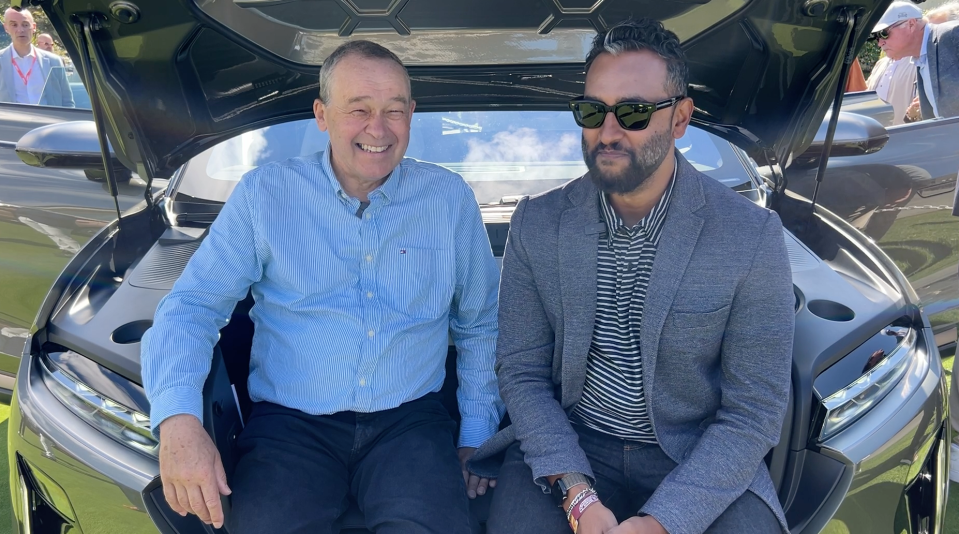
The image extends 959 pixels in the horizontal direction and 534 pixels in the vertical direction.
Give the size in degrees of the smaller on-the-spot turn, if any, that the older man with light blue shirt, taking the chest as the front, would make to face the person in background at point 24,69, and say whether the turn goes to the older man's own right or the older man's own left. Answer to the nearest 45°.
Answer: approximately 135° to the older man's own right

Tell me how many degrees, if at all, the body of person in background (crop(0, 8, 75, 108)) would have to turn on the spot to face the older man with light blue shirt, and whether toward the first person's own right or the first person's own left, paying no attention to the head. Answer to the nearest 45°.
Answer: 0° — they already face them

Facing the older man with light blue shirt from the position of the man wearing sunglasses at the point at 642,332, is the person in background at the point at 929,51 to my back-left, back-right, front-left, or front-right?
back-right

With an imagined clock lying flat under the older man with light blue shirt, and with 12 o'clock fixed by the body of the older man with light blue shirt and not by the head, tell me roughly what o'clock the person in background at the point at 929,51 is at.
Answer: The person in background is roughly at 8 o'clock from the older man with light blue shirt.

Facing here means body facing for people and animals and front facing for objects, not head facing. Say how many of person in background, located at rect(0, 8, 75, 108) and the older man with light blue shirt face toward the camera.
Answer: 2

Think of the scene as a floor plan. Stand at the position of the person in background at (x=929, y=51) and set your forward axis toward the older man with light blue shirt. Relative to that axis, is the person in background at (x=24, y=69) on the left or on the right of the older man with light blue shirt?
right

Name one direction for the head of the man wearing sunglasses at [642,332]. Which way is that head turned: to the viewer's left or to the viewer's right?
to the viewer's left

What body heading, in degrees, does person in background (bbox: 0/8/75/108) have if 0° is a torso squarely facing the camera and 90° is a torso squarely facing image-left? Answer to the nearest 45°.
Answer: approximately 0°
